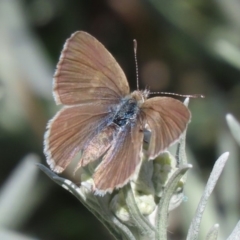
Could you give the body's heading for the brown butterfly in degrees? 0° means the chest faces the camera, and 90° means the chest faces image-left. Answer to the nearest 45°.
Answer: approximately 225°
